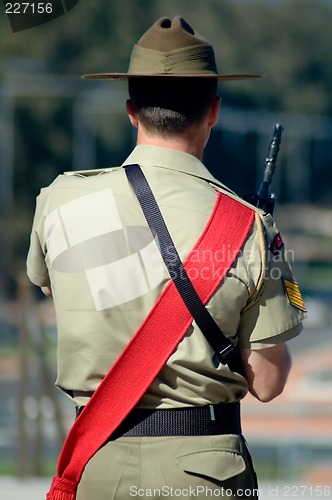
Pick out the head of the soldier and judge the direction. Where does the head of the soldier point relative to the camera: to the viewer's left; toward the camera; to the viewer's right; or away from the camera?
away from the camera

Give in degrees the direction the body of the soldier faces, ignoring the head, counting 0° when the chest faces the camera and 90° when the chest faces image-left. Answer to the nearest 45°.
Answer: approximately 180°
